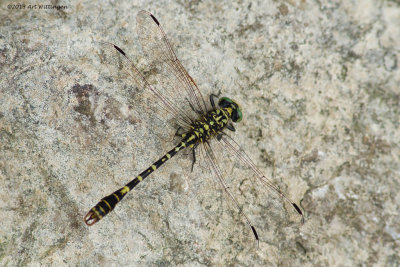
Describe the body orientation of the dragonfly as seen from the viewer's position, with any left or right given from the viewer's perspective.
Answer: facing away from the viewer and to the right of the viewer
